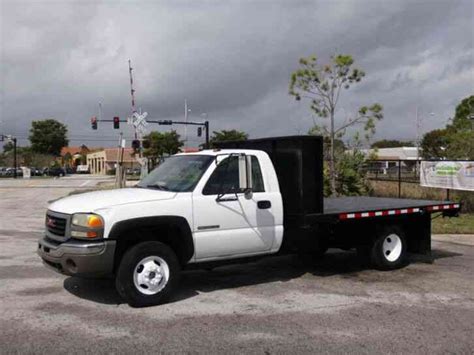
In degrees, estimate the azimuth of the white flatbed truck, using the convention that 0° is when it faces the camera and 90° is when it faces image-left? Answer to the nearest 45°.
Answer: approximately 45°

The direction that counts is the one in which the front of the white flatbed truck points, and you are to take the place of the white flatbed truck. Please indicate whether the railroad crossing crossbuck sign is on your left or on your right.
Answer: on your right
